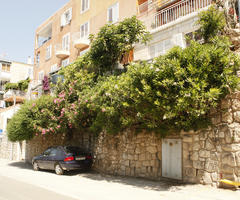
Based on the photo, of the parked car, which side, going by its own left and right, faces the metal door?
back

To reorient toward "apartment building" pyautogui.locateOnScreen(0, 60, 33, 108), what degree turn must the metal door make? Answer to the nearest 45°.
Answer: approximately 135° to its right

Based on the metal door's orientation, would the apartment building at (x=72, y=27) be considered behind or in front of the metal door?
behind

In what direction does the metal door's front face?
toward the camera

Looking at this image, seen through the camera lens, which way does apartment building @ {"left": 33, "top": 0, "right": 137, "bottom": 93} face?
facing the viewer and to the left of the viewer

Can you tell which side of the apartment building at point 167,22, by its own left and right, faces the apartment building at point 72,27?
right

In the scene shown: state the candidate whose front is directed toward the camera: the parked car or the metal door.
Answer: the metal door

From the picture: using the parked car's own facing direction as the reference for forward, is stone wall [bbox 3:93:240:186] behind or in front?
behind

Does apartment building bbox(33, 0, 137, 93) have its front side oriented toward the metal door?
no

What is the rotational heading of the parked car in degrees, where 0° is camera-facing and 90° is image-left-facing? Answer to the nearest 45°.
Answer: approximately 135°

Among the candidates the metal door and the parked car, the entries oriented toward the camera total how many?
1

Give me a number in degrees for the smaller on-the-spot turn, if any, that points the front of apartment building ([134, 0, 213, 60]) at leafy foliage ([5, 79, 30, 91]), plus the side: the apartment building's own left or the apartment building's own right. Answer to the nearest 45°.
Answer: approximately 90° to the apartment building's own right
